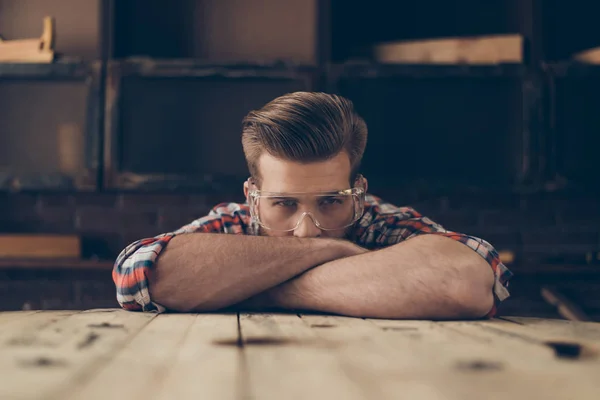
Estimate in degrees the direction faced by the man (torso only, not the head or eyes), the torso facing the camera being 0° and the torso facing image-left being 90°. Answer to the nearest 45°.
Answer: approximately 0°

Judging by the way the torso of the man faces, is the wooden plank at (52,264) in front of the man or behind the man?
behind

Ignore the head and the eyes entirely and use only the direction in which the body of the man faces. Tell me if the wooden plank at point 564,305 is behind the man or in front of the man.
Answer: behind

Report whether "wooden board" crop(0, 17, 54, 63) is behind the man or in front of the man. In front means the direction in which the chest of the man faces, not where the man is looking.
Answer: behind

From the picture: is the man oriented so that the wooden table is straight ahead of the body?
yes

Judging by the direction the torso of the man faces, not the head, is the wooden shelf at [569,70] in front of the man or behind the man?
behind
